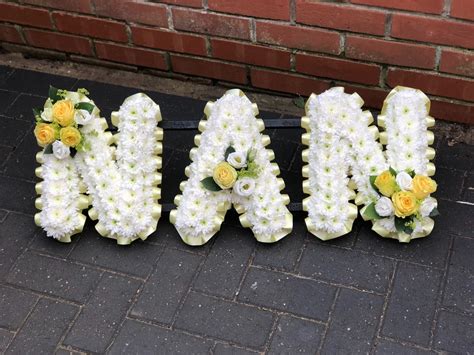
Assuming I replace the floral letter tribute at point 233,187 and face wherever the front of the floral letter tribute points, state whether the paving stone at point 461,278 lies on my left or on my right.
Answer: on my left

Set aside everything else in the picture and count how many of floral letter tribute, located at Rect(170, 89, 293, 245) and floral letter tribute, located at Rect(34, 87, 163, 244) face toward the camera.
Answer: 2

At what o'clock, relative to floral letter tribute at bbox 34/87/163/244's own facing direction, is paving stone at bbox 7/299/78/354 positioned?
The paving stone is roughly at 1 o'clock from the floral letter tribute.

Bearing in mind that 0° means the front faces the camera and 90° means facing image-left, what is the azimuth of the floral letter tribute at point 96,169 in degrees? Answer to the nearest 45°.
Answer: approximately 0°

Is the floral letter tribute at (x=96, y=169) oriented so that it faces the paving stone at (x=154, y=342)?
yes

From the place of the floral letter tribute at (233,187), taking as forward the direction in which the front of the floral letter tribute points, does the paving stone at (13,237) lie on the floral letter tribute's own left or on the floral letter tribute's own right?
on the floral letter tribute's own right

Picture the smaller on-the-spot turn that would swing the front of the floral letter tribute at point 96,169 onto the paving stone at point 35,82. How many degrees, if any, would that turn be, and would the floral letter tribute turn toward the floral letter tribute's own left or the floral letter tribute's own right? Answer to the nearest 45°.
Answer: approximately 180°

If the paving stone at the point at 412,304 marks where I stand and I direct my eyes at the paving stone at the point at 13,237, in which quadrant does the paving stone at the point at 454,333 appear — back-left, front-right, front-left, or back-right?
back-left
